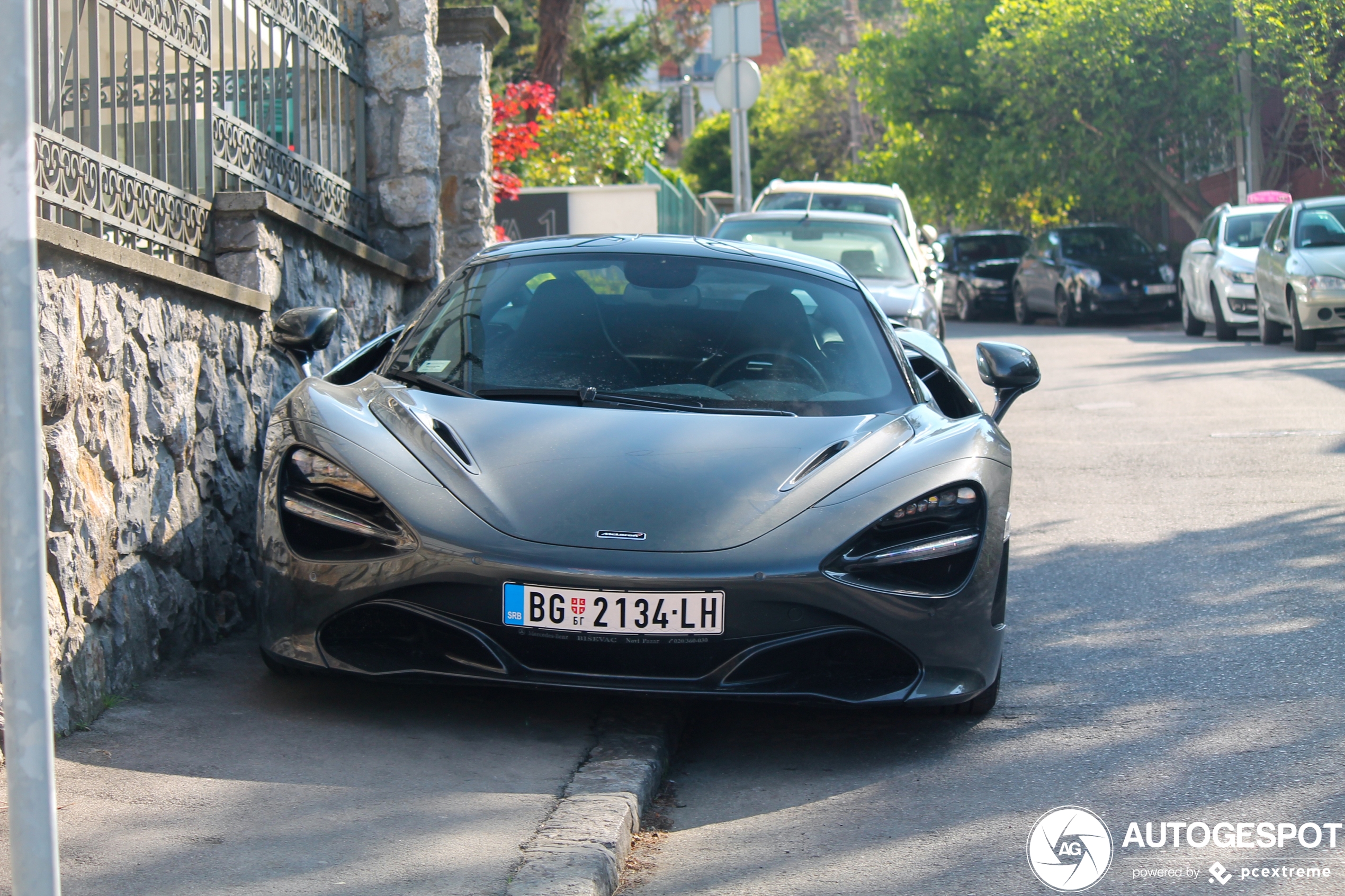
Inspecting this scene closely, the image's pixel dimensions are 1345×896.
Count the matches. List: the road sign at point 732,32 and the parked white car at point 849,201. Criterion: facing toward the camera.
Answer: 1

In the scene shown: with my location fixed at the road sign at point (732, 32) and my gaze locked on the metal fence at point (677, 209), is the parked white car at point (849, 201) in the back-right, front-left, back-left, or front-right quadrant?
front-left

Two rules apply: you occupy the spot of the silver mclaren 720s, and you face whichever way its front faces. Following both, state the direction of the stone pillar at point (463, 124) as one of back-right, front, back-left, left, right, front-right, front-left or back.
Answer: back

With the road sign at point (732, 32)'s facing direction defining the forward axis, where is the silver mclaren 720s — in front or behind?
behind

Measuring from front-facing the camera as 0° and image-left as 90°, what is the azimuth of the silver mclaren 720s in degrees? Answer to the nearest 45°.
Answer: approximately 0°

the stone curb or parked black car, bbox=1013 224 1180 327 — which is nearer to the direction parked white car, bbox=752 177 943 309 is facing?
the stone curb

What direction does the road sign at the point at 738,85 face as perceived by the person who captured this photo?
facing away from the viewer

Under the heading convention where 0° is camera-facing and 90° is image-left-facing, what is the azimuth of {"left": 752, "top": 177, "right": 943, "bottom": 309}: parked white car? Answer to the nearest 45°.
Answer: approximately 0°

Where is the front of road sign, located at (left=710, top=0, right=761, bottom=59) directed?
away from the camera

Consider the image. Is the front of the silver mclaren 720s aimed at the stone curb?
yes

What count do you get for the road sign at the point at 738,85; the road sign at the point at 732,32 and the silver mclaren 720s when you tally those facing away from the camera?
2

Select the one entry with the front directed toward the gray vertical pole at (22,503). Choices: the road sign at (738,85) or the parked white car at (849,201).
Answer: the parked white car

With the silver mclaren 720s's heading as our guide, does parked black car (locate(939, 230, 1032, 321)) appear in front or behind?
behind
